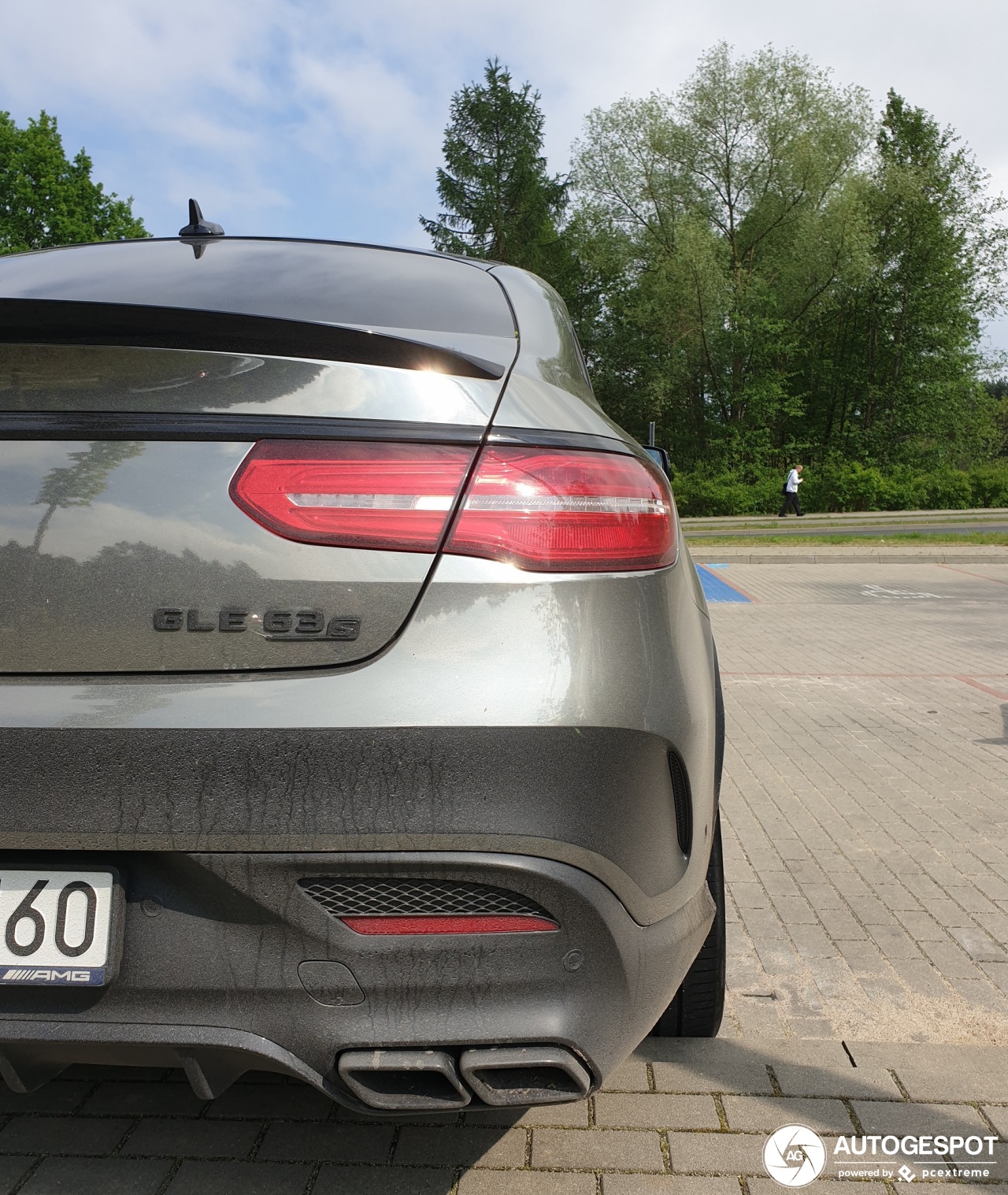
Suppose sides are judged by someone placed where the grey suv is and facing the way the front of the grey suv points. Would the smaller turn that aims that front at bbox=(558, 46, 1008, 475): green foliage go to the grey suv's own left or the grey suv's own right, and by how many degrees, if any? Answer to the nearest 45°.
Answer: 0° — it already faces it

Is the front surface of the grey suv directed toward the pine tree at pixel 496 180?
yes

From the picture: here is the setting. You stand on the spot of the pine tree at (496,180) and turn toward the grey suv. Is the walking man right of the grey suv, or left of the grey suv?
left

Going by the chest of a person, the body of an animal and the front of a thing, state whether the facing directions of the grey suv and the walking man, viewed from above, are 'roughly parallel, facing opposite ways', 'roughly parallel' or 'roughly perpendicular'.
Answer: roughly perpendicular

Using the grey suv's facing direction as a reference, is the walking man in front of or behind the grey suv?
in front

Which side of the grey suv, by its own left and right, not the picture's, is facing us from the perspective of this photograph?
back

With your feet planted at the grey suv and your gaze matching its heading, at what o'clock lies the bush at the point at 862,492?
The bush is roughly at 1 o'clock from the grey suv.

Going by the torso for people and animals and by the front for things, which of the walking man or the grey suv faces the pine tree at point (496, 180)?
the grey suv
